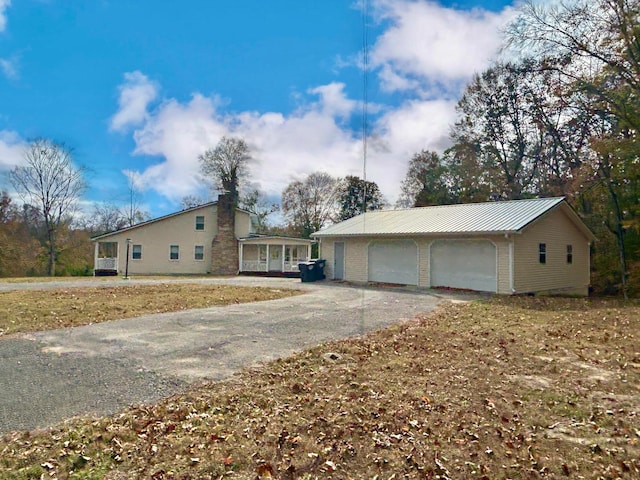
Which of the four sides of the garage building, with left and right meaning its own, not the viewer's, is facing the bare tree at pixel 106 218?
right

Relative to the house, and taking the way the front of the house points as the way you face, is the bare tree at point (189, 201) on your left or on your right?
on your right

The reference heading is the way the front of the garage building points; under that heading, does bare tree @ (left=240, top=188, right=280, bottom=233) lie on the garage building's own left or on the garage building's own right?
on the garage building's own right

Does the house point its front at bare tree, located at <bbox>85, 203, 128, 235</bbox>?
no

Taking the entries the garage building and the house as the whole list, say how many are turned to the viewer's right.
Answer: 0

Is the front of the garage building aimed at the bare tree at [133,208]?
no

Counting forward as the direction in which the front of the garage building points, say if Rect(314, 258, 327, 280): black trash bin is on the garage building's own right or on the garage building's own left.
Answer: on the garage building's own right

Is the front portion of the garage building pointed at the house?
no

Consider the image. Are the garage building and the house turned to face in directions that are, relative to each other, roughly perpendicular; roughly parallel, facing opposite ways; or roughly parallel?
roughly parallel

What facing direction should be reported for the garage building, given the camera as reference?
facing the viewer and to the left of the viewer
